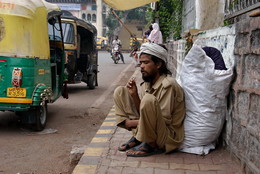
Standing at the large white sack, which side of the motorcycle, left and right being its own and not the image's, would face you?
front

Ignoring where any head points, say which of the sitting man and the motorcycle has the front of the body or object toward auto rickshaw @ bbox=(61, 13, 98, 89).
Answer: the motorcycle

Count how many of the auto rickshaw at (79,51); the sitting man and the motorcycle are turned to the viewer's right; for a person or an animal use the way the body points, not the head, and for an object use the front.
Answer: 0

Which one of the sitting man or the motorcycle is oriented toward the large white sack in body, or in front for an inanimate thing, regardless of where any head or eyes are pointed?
the motorcycle

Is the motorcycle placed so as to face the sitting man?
yes

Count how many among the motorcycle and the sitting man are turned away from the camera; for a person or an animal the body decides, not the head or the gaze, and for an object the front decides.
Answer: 0

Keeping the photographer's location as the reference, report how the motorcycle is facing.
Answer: facing the viewer

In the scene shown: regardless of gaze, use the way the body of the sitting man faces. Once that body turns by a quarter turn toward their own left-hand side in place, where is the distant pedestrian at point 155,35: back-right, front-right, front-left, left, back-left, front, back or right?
back-left

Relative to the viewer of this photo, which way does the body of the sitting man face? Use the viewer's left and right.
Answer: facing the viewer and to the left of the viewer

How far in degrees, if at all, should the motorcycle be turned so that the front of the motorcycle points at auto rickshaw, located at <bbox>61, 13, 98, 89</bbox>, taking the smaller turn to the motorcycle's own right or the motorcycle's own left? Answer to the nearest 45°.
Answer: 0° — it already faces it

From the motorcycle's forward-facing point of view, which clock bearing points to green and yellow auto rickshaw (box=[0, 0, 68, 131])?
The green and yellow auto rickshaw is roughly at 12 o'clock from the motorcycle.
